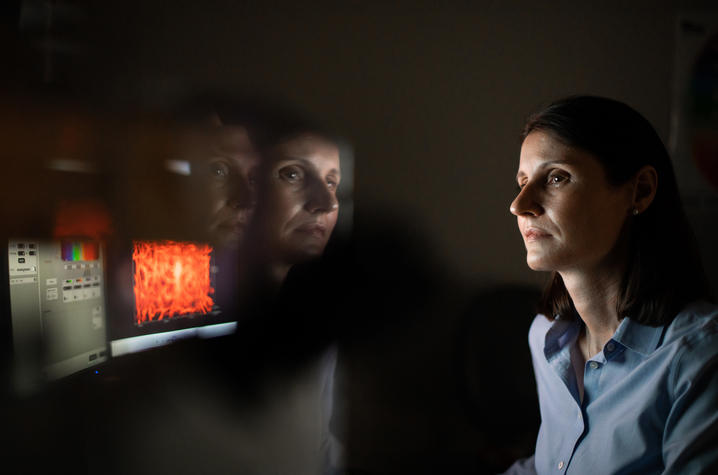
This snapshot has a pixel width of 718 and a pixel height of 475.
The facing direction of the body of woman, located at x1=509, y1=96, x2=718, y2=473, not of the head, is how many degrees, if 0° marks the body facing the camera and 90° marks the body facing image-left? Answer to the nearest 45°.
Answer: approximately 45°
